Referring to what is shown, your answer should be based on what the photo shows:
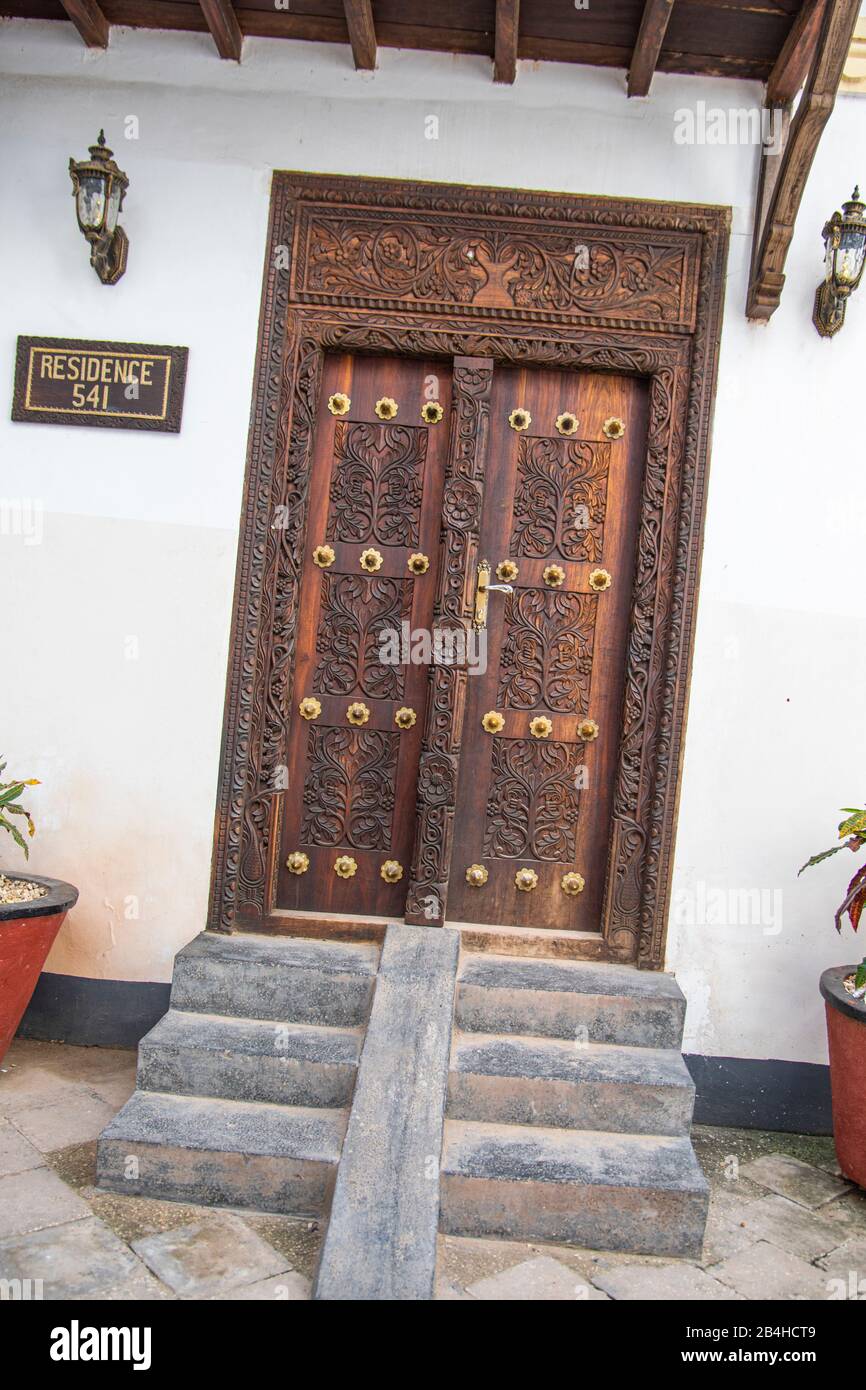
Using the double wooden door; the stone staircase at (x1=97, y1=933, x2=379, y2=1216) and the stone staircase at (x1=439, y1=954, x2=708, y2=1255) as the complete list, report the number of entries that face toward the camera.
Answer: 3

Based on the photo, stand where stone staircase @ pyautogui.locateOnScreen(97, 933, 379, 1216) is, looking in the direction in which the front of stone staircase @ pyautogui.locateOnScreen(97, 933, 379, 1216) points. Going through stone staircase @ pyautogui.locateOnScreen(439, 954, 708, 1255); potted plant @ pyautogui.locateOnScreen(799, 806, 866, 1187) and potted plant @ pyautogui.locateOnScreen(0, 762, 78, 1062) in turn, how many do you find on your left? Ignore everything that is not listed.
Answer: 2

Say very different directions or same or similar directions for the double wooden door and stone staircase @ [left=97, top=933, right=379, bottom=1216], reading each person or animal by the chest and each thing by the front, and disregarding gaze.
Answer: same or similar directions

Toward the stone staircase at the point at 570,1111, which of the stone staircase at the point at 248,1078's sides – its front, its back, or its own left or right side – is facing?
left

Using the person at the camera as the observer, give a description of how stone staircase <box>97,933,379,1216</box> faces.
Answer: facing the viewer

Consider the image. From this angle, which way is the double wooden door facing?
toward the camera

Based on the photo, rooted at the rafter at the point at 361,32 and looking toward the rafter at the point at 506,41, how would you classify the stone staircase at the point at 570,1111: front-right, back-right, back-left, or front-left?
front-right

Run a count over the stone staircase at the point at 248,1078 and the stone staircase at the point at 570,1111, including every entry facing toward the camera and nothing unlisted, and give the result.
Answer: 2

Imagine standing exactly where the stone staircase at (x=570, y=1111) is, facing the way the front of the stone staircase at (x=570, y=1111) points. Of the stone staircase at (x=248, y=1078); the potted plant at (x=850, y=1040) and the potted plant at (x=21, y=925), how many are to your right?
2

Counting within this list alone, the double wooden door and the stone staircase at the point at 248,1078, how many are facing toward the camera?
2

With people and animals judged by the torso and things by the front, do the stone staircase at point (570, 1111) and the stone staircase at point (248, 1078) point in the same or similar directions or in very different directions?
same or similar directions
